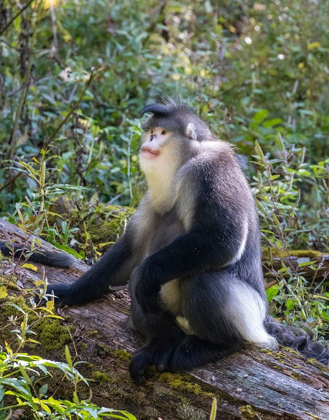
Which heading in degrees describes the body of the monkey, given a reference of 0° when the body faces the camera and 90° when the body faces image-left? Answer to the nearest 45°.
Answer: approximately 45°
